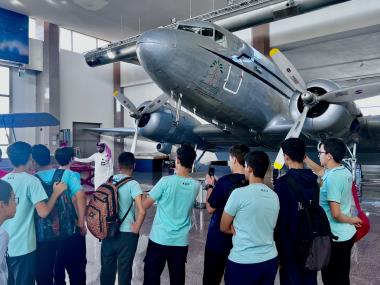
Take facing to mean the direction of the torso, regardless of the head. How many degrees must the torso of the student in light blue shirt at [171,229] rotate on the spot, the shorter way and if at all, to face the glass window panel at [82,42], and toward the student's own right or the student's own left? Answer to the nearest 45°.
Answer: approximately 45° to the student's own right

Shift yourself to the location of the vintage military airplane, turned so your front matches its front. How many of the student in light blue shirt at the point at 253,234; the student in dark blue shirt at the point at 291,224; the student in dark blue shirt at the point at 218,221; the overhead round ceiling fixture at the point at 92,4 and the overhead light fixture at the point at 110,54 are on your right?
2

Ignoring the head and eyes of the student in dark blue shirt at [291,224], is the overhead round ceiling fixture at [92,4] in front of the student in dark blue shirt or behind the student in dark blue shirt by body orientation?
in front

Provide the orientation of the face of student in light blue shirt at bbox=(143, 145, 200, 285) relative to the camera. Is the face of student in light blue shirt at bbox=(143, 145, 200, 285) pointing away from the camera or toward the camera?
away from the camera

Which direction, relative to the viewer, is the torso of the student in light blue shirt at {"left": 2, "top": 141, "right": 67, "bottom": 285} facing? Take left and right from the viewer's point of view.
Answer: facing away from the viewer and to the right of the viewer

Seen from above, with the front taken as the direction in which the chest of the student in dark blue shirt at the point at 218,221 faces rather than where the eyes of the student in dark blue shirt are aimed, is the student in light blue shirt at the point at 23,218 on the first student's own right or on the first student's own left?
on the first student's own left

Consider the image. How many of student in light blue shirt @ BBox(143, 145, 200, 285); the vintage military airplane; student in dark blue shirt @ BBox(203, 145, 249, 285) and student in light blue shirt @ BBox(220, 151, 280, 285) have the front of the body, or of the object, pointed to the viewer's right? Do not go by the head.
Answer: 0

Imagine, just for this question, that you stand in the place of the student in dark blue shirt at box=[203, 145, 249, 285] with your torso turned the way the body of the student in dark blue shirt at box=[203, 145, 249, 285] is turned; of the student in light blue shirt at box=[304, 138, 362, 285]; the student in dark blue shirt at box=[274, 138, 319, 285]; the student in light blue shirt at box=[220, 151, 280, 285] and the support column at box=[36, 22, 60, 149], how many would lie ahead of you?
1

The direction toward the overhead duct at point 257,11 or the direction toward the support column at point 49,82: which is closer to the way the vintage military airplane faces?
the support column

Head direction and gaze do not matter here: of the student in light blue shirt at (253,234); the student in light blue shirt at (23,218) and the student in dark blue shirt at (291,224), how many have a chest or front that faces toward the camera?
0

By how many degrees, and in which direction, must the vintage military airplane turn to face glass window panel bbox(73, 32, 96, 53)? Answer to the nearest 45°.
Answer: approximately 90° to its right

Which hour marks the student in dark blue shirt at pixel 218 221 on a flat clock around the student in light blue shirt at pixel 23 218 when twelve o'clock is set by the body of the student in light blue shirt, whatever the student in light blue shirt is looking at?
The student in dark blue shirt is roughly at 2 o'clock from the student in light blue shirt.

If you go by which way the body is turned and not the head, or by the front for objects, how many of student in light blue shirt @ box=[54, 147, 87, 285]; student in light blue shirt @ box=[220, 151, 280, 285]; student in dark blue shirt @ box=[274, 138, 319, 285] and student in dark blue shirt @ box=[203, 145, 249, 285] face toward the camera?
0

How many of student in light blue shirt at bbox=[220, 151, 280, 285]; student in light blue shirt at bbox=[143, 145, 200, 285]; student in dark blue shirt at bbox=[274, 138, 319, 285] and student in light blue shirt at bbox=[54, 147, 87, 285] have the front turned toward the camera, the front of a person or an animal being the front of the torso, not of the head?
0

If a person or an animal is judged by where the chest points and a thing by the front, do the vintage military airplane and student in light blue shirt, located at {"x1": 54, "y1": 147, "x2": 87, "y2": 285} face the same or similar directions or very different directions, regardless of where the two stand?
very different directions

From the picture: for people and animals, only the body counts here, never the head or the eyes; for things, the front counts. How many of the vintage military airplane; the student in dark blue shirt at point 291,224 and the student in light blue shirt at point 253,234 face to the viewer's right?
0

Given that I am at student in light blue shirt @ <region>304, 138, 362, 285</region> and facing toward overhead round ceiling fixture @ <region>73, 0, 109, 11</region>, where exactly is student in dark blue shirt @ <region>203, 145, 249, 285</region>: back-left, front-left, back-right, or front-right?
front-left

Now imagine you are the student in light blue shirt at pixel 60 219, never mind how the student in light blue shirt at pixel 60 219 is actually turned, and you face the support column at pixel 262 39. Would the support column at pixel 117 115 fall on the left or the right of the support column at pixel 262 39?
left

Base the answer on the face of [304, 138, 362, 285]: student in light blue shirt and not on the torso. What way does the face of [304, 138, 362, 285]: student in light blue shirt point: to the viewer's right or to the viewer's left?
to the viewer's left

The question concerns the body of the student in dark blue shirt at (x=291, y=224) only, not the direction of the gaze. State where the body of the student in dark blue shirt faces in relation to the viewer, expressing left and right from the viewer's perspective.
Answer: facing away from the viewer and to the left of the viewer
